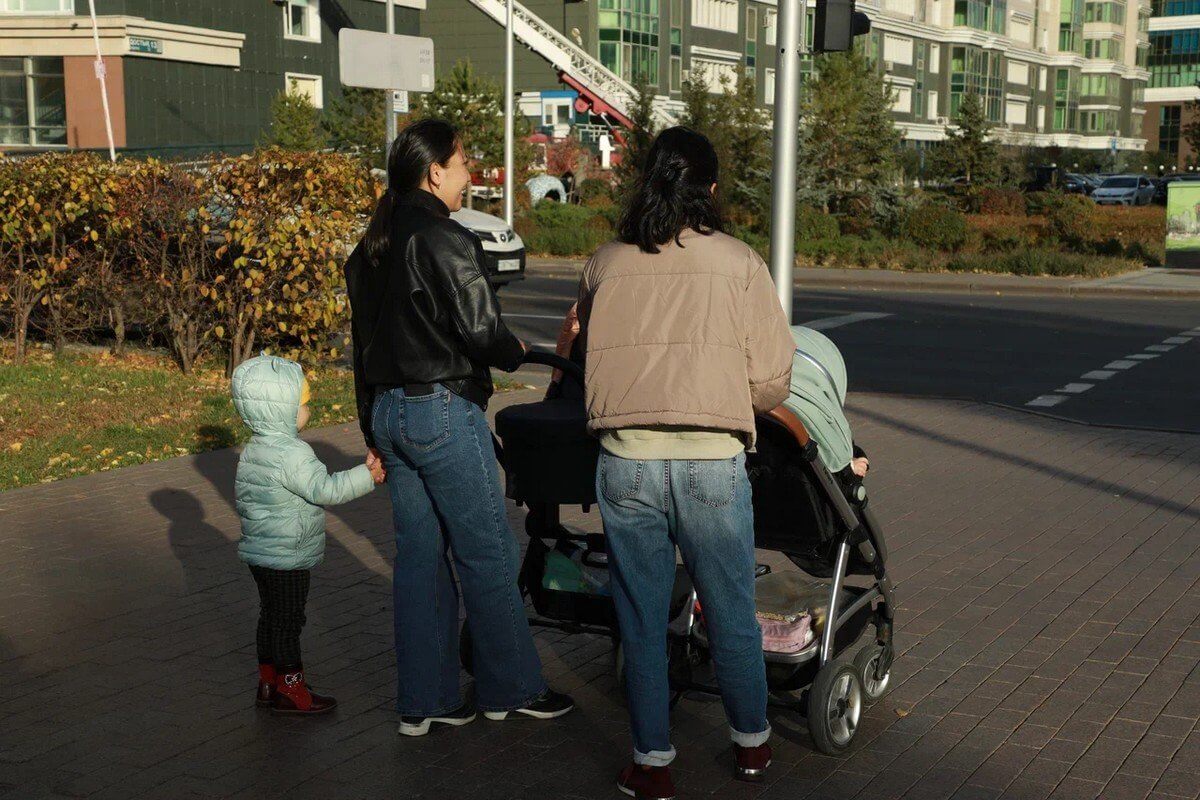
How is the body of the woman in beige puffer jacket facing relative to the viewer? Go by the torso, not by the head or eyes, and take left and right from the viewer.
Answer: facing away from the viewer

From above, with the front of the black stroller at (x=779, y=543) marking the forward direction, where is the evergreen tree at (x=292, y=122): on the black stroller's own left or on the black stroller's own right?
on the black stroller's own left

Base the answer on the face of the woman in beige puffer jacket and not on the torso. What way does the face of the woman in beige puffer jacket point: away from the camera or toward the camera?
away from the camera

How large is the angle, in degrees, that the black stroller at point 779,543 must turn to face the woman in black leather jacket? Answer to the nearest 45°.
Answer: approximately 135° to its left

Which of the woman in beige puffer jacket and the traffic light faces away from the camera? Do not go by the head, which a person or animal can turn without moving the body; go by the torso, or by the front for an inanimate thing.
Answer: the woman in beige puffer jacket

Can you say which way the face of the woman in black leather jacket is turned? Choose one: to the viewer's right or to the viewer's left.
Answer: to the viewer's right

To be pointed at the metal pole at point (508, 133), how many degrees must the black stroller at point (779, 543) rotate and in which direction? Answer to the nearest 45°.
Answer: approximately 45° to its left

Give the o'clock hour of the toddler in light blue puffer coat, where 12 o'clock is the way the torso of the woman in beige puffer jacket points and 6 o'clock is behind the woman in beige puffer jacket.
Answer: The toddler in light blue puffer coat is roughly at 10 o'clock from the woman in beige puffer jacket.

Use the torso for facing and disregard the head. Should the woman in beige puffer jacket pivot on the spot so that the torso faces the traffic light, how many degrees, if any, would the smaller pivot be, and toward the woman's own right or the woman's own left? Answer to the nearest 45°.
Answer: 0° — they already face it
